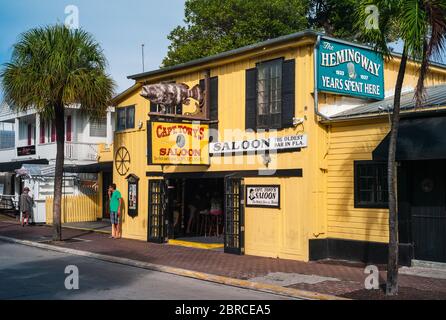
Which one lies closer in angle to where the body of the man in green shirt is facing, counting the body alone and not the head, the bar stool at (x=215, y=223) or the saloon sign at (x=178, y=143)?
the saloon sign

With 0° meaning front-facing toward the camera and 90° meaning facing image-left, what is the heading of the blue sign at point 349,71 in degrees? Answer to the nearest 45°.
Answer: approximately 315°

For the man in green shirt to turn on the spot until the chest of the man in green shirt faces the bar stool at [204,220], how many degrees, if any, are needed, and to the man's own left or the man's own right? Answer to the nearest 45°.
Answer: approximately 135° to the man's own left

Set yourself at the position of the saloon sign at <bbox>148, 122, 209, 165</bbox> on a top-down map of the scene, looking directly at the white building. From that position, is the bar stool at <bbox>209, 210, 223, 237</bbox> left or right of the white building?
right

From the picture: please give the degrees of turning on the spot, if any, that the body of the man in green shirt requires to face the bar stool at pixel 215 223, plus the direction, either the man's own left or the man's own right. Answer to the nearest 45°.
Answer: approximately 135° to the man's own left

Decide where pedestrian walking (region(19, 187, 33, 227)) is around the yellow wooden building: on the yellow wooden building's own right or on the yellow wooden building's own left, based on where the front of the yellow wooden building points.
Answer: on the yellow wooden building's own right
